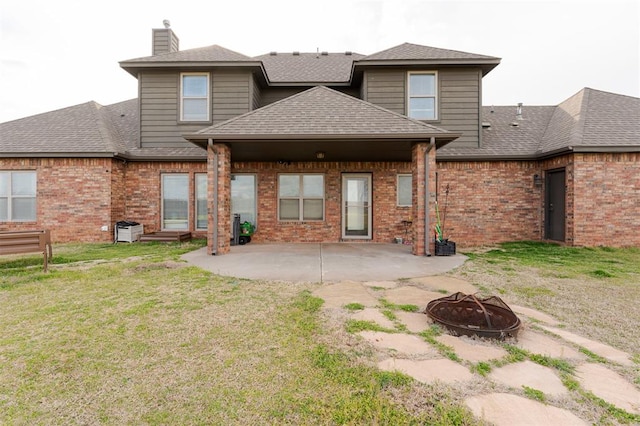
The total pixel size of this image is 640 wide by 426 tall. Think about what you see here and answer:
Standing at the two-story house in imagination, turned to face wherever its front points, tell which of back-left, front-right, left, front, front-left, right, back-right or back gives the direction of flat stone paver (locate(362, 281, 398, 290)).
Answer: back

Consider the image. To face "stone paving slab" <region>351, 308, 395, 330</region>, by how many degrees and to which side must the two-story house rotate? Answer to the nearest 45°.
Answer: approximately 180°

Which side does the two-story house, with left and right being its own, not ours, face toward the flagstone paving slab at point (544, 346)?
back

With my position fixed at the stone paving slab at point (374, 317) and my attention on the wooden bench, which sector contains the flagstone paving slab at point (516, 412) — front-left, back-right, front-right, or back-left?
back-left

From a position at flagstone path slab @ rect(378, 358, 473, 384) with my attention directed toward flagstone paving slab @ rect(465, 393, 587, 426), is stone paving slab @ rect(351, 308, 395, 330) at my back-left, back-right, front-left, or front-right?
back-left

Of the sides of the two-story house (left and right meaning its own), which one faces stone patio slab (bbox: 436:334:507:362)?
back

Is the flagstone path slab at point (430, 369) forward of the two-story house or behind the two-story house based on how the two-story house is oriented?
behind

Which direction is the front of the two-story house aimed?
away from the camera
